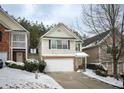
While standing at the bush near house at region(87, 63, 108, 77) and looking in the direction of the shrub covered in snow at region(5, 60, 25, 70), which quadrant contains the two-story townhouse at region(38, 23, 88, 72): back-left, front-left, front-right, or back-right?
front-right

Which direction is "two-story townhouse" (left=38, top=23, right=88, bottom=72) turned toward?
toward the camera

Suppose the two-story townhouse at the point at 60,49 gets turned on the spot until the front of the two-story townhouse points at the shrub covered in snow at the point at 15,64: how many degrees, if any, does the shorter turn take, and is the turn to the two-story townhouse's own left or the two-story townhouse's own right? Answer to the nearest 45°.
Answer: approximately 45° to the two-story townhouse's own right

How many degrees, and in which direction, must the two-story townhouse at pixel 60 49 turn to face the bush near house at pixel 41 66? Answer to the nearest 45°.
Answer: approximately 45° to its right

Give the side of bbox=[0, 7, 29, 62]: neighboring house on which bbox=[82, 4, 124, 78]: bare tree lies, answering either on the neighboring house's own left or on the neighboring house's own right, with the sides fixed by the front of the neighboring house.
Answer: on the neighboring house's own left

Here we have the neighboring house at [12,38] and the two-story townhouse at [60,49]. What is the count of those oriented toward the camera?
2

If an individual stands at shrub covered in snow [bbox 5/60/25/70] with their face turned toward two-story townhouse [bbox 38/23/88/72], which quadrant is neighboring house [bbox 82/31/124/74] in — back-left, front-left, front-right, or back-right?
front-right

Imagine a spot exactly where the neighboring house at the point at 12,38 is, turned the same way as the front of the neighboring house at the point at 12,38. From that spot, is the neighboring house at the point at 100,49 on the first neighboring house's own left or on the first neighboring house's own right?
on the first neighboring house's own left
